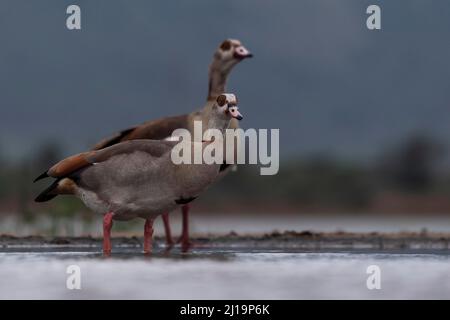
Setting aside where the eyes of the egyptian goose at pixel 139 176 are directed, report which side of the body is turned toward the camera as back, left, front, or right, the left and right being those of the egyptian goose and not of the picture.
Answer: right

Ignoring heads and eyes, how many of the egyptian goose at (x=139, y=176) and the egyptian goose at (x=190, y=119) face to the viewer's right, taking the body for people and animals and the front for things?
2

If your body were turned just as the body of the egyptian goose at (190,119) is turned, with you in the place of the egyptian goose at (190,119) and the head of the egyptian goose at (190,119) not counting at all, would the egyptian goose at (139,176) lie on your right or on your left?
on your right

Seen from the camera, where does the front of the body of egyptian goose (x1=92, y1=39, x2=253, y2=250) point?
to the viewer's right

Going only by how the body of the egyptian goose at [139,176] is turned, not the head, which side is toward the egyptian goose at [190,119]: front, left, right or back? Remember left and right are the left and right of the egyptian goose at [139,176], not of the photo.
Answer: left
